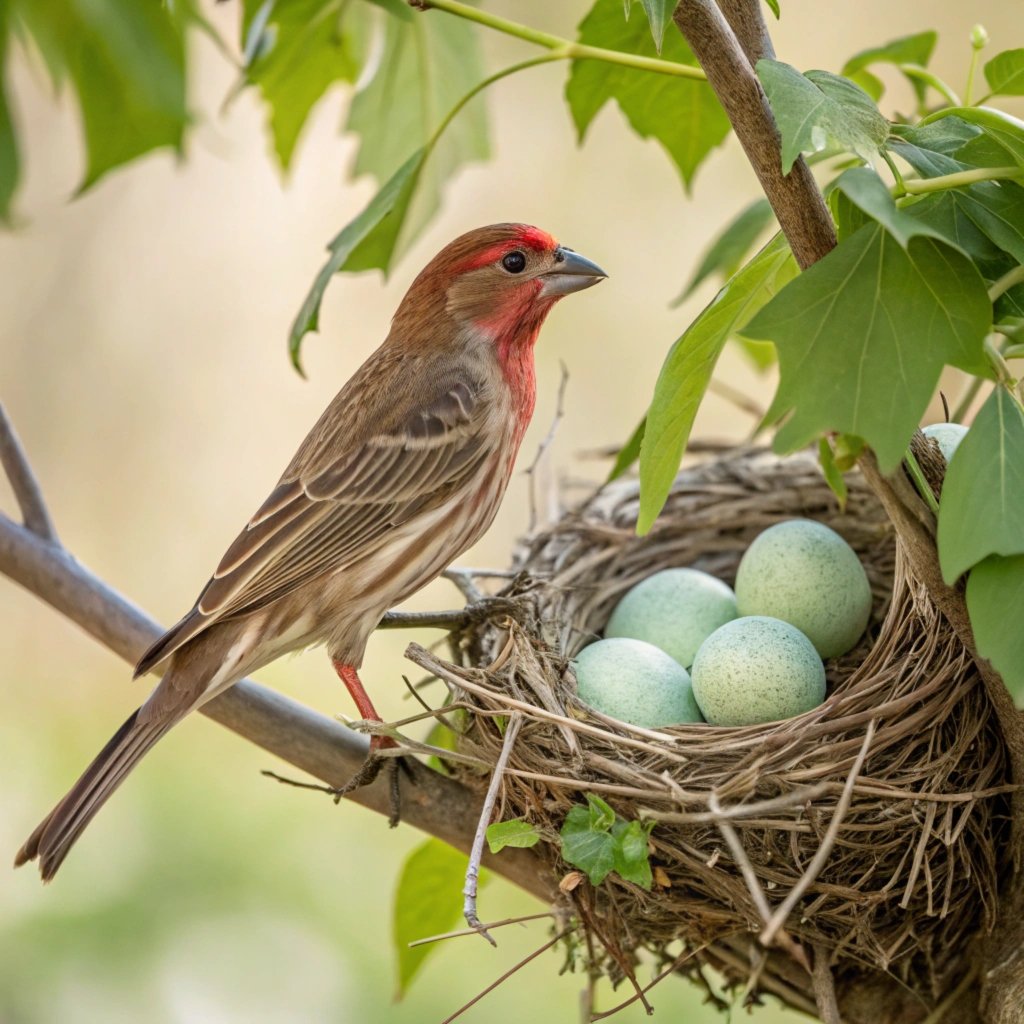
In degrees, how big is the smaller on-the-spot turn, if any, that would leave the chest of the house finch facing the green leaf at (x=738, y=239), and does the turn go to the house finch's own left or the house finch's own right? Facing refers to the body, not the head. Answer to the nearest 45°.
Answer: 0° — it already faces it

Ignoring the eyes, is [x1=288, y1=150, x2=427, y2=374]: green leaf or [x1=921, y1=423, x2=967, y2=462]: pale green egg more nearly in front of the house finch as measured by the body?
the pale green egg

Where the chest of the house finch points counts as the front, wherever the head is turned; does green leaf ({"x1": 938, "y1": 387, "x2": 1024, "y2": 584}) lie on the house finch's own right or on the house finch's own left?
on the house finch's own right

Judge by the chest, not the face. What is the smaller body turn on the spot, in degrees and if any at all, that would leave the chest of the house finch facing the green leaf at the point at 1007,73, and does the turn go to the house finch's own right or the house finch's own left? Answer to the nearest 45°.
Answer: approximately 45° to the house finch's own right

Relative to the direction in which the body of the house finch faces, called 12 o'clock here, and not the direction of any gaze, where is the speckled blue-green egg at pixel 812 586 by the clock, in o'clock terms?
The speckled blue-green egg is roughly at 1 o'clock from the house finch.

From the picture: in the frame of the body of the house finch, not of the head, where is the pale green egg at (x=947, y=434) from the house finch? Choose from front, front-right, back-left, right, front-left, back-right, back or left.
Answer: front-right

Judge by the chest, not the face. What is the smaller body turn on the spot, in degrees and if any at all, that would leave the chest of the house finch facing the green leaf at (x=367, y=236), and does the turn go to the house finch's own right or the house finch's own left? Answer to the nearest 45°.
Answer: approximately 90° to the house finch's own left

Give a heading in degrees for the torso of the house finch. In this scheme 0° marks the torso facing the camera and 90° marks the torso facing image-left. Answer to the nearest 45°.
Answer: approximately 270°
